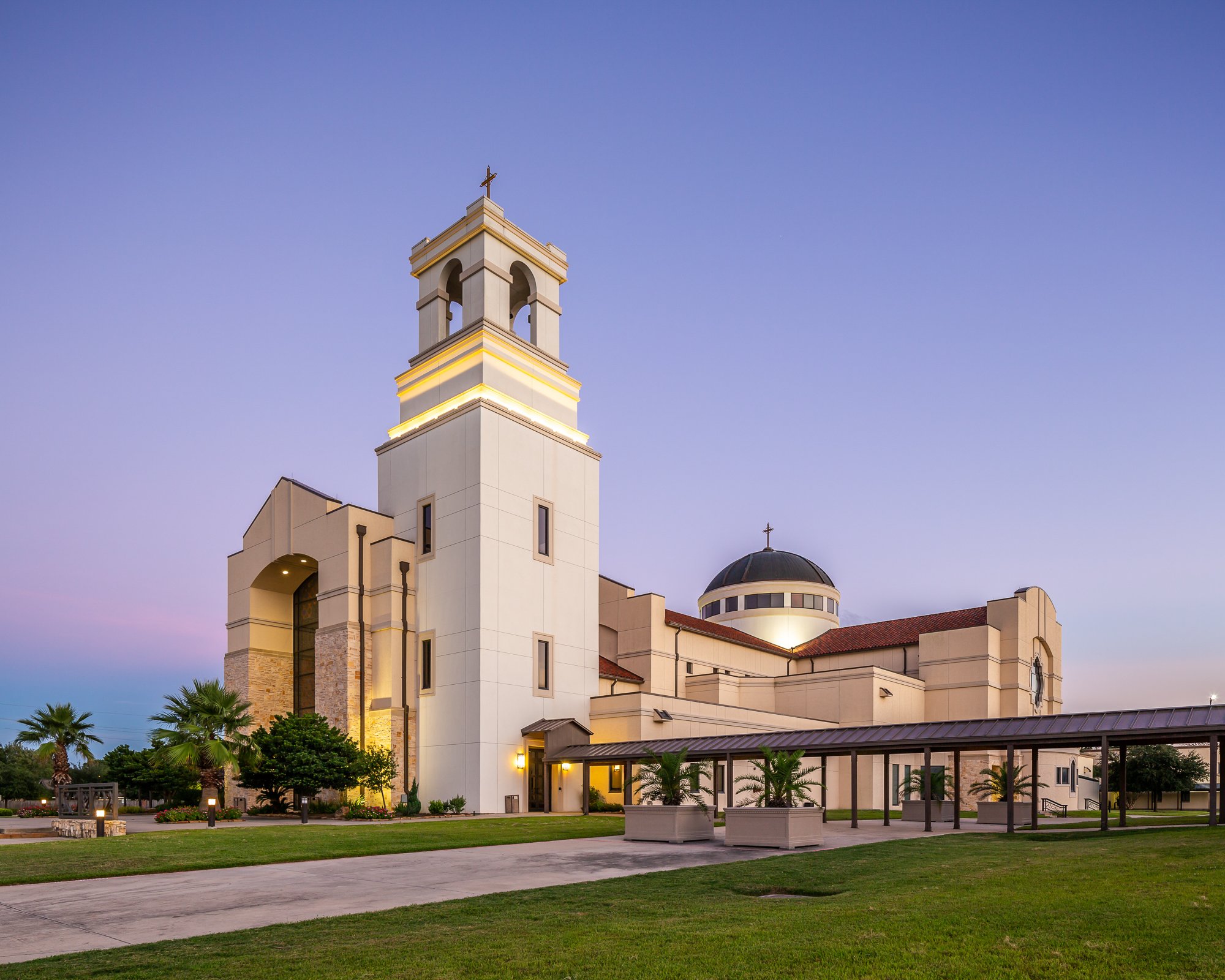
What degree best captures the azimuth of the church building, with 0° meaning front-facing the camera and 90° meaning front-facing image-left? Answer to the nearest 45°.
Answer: approximately 45°

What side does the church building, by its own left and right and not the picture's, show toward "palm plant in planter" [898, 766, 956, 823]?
left

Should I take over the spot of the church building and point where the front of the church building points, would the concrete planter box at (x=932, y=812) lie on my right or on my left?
on my left

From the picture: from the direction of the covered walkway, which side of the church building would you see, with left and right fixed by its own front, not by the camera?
left

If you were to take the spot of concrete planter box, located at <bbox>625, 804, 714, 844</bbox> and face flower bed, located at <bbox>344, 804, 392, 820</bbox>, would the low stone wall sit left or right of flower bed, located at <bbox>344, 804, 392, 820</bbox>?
left

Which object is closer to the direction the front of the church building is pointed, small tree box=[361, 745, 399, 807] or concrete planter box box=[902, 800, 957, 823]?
the small tree
